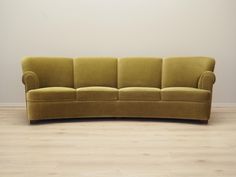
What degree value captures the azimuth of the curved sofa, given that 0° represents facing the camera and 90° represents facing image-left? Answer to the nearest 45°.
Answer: approximately 0°
